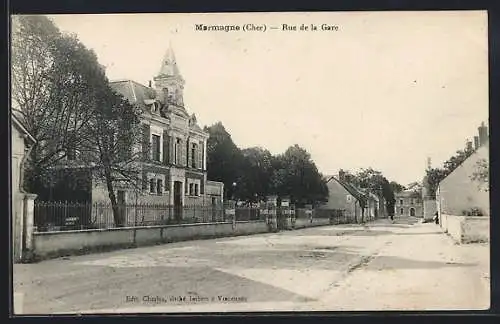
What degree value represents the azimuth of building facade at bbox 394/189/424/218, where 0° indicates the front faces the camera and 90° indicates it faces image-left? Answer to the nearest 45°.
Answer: approximately 0°

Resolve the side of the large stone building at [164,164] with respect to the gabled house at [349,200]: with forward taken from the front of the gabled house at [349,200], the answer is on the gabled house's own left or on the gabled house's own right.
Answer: on the gabled house's own right

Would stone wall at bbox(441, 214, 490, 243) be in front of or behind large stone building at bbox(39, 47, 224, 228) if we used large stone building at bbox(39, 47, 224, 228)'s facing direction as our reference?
in front

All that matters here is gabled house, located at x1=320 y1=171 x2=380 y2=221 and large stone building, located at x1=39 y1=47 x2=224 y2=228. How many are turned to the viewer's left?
0

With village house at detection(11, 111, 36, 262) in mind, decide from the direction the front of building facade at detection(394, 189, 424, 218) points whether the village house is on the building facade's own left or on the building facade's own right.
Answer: on the building facade's own right

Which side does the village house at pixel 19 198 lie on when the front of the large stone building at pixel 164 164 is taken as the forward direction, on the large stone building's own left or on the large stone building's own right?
on the large stone building's own right

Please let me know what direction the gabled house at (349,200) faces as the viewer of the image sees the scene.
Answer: facing the viewer and to the right of the viewer
